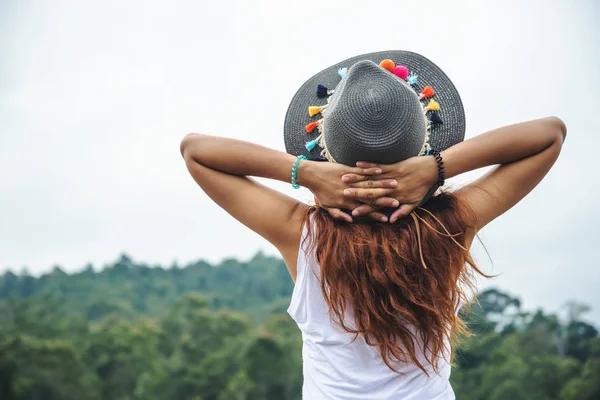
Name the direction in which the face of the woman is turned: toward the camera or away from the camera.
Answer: away from the camera

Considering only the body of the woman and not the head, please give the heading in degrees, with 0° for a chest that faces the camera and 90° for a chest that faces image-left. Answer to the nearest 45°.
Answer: approximately 180°
